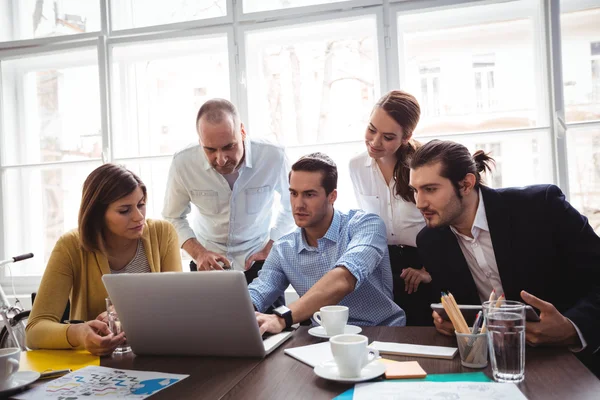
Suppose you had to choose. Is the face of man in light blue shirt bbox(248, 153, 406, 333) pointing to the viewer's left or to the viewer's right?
to the viewer's left

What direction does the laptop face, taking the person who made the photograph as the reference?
facing away from the viewer and to the right of the viewer

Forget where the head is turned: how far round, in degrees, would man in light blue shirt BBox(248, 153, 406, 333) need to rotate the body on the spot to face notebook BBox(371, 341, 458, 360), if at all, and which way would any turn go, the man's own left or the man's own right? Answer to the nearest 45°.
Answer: approximately 45° to the man's own left

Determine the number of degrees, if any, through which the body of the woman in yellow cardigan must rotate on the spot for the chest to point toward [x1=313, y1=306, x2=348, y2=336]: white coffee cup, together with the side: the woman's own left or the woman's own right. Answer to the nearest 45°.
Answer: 0° — they already face it

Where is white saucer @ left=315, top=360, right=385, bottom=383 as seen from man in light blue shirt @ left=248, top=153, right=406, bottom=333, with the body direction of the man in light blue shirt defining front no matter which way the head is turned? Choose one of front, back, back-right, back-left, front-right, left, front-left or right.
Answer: front-left

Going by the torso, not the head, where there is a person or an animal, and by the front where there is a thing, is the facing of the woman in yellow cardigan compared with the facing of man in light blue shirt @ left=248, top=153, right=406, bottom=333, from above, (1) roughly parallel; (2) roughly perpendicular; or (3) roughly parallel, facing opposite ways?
roughly perpendicular

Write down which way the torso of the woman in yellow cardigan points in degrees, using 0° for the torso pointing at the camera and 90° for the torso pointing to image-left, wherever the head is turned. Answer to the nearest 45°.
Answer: approximately 315°

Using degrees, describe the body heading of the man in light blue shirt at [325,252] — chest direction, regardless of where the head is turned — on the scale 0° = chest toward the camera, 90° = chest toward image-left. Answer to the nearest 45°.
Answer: approximately 45°
